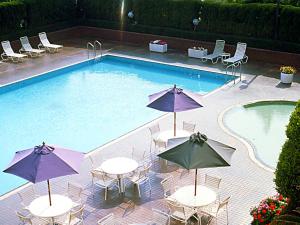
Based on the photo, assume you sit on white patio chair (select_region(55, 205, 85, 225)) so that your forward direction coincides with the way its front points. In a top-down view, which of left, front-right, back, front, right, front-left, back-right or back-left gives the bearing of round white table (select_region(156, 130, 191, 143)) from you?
back-right

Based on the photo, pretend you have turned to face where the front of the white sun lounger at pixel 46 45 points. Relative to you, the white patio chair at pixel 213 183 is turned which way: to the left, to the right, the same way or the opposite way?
to the right

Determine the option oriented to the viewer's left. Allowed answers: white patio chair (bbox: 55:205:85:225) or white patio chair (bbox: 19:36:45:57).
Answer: white patio chair (bbox: 55:205:85:225)

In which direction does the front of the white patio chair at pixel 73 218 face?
to the viewer's left

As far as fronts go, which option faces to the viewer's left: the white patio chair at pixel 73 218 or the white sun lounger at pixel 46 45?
the white patio chair

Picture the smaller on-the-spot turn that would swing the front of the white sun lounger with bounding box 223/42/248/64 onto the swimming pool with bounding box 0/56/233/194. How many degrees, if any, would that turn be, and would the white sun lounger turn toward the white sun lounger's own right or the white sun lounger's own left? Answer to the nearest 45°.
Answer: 0° — it already faces it
